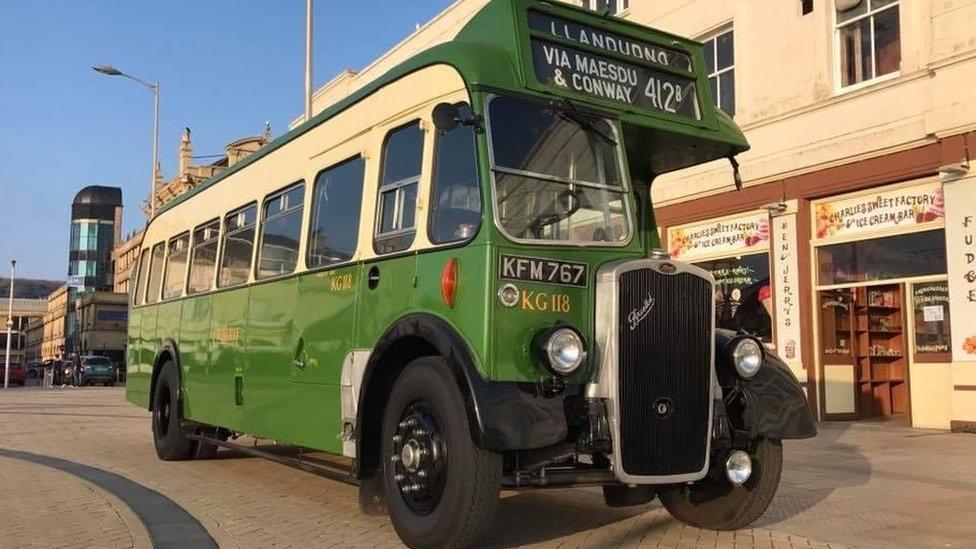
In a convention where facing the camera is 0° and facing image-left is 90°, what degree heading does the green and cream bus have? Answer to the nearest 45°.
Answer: approximately 315°

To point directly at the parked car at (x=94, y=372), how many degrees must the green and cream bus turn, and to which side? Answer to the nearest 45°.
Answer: approximately 180°
